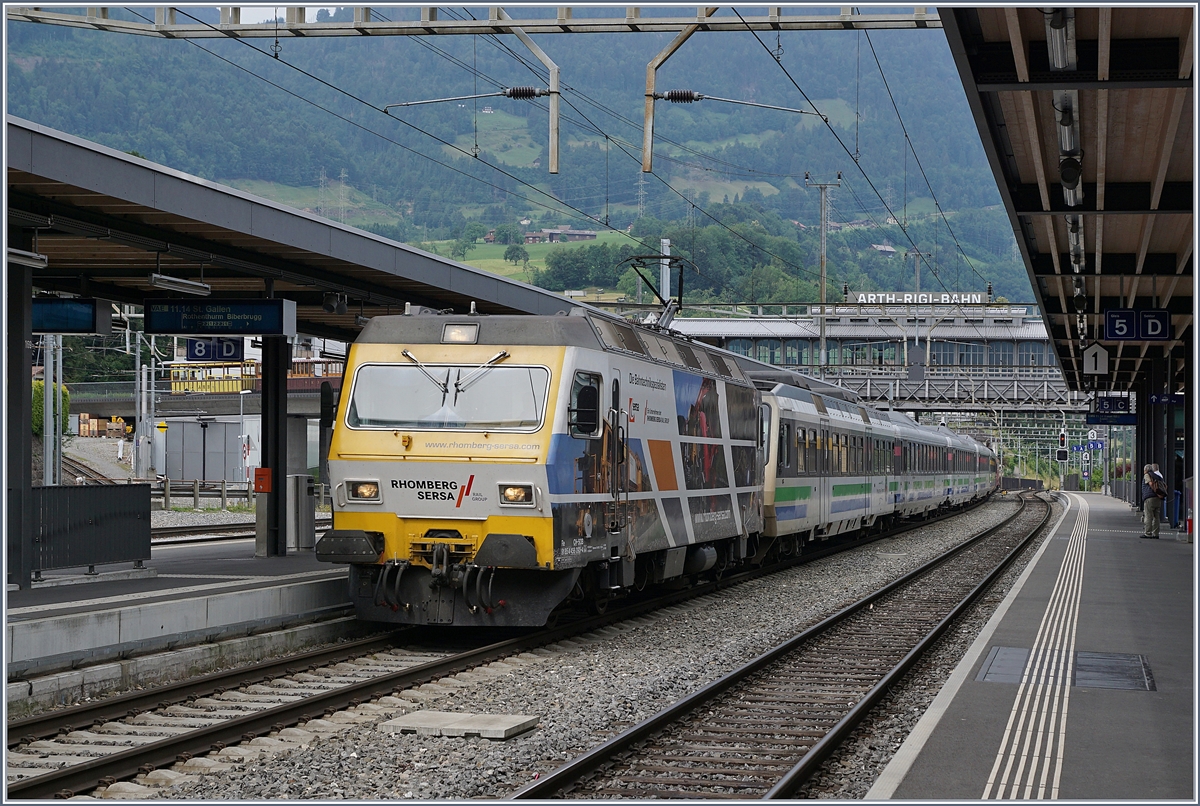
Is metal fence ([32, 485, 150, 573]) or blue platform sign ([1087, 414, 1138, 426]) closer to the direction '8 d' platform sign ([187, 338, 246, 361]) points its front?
the metal fence

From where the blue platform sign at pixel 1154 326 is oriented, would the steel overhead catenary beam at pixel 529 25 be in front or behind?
in front

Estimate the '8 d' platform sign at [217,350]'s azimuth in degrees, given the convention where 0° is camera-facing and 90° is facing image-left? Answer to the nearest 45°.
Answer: approximately 0°

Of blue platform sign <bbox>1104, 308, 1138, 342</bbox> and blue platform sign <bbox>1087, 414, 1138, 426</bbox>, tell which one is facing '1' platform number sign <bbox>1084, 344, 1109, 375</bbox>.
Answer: blue platform sign <bbox>1087, 414, 1138, 426</bbox>

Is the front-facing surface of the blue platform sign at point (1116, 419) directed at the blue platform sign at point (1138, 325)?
yes

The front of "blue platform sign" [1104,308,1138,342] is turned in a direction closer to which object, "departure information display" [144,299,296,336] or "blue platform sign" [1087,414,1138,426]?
the departure information display

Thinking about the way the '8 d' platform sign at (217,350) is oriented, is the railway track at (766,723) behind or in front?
in front

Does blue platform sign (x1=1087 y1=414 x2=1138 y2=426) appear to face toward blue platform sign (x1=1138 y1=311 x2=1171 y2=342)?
yes

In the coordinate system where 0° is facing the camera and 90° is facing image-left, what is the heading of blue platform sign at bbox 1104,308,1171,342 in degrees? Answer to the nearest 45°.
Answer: approximately 0°

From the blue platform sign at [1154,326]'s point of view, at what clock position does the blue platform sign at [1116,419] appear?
the blue platform sign at [1116,419] is roughly at 6 o'clock from the blue platform sign at [1154,326].

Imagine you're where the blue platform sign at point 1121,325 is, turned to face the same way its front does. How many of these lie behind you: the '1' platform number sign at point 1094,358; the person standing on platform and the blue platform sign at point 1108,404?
3

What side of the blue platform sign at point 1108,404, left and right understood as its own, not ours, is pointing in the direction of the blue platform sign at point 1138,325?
front

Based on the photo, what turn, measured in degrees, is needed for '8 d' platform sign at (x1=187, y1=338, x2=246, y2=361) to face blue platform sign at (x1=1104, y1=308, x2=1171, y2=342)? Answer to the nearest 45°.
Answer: approximately 90° to its left
